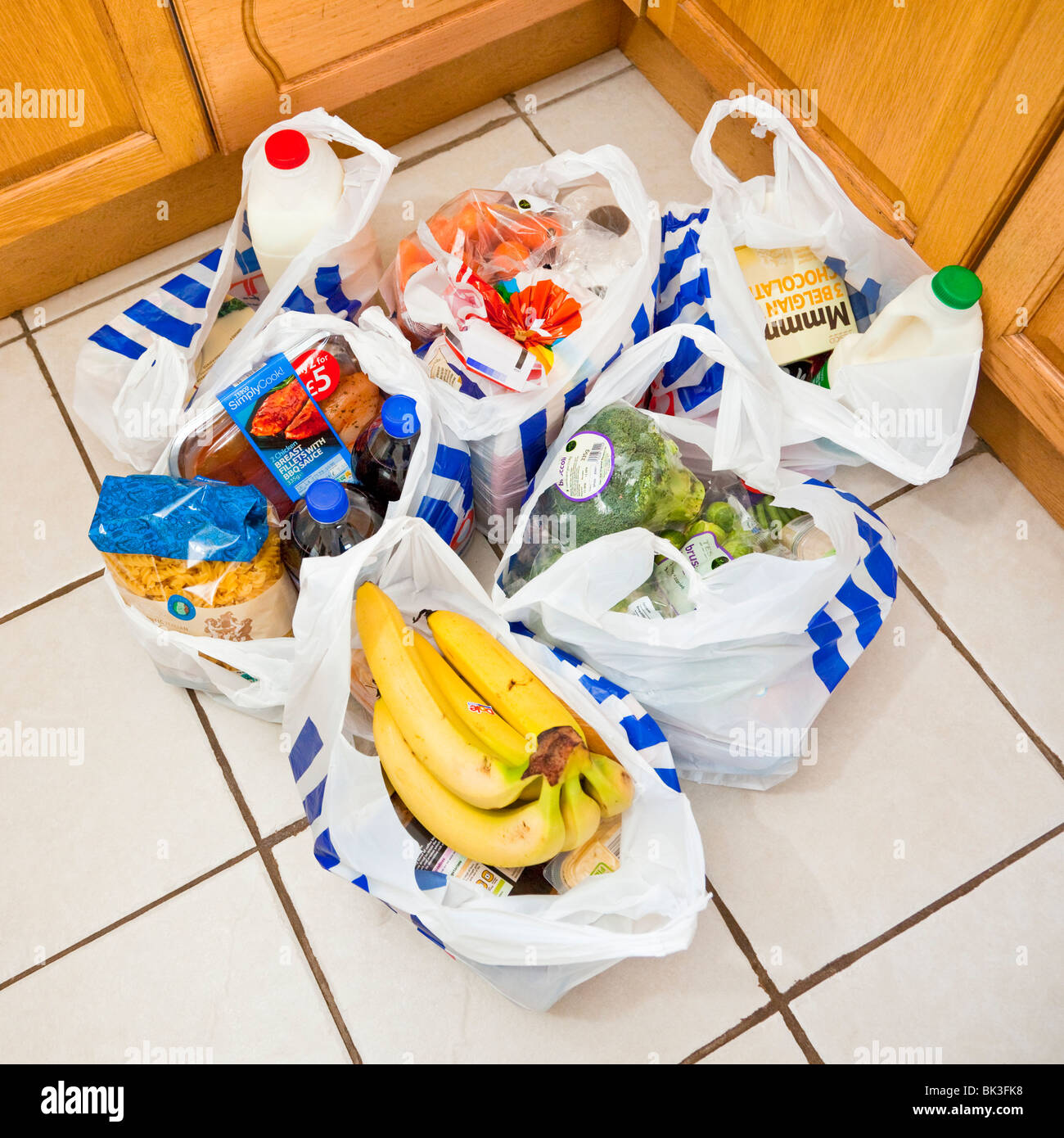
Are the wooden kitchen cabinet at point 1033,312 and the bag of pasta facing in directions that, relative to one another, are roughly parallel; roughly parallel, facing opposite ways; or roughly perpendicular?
roughly perpendicular

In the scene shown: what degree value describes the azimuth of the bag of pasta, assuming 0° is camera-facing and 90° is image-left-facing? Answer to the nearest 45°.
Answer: approximately 0°

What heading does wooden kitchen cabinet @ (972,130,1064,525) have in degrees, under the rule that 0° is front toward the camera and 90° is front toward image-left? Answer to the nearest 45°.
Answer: approximately 45°

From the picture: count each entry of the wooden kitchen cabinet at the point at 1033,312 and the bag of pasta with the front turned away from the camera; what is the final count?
0

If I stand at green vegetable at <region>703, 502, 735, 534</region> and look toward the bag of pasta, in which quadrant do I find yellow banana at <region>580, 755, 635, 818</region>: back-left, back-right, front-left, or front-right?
front-left
